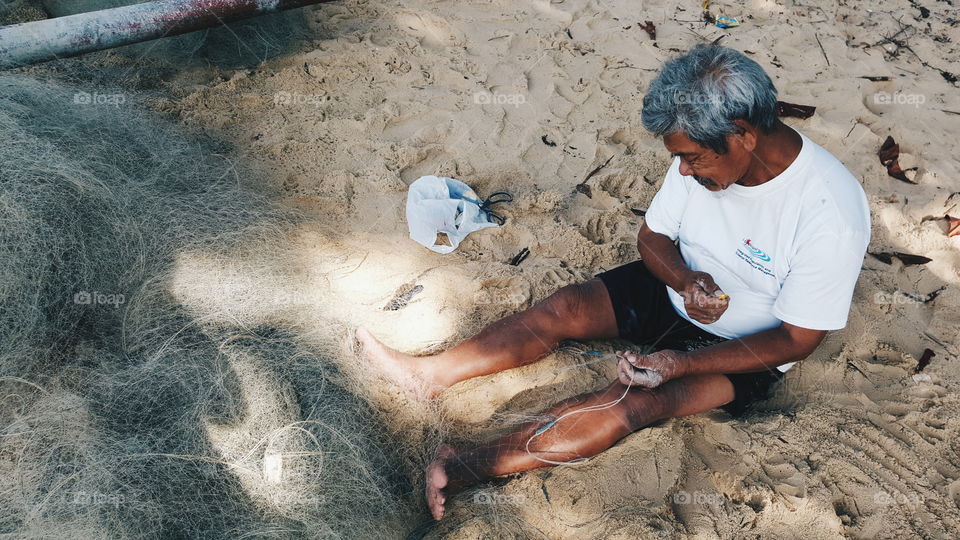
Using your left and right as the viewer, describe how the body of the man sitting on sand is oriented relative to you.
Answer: facing the viewer and to the left of the viewer

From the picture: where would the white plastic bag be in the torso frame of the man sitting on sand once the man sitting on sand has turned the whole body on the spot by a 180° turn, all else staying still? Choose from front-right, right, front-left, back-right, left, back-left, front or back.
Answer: left

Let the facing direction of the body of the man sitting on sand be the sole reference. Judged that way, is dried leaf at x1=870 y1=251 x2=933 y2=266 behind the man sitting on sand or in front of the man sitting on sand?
behind

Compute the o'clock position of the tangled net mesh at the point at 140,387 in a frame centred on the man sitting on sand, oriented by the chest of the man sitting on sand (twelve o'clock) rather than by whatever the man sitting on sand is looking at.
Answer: The tangled net mesh is roughly at 1 o'clock from the man sitting on sand.

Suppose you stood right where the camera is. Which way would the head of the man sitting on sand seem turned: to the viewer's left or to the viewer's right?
to the viewer's left

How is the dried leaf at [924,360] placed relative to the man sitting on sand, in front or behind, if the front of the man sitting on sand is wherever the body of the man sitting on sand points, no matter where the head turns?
behind

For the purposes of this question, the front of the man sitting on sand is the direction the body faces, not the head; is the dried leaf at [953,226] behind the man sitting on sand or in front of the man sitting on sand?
behind

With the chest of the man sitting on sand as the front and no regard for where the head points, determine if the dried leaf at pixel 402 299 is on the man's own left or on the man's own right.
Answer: on the man's own right
